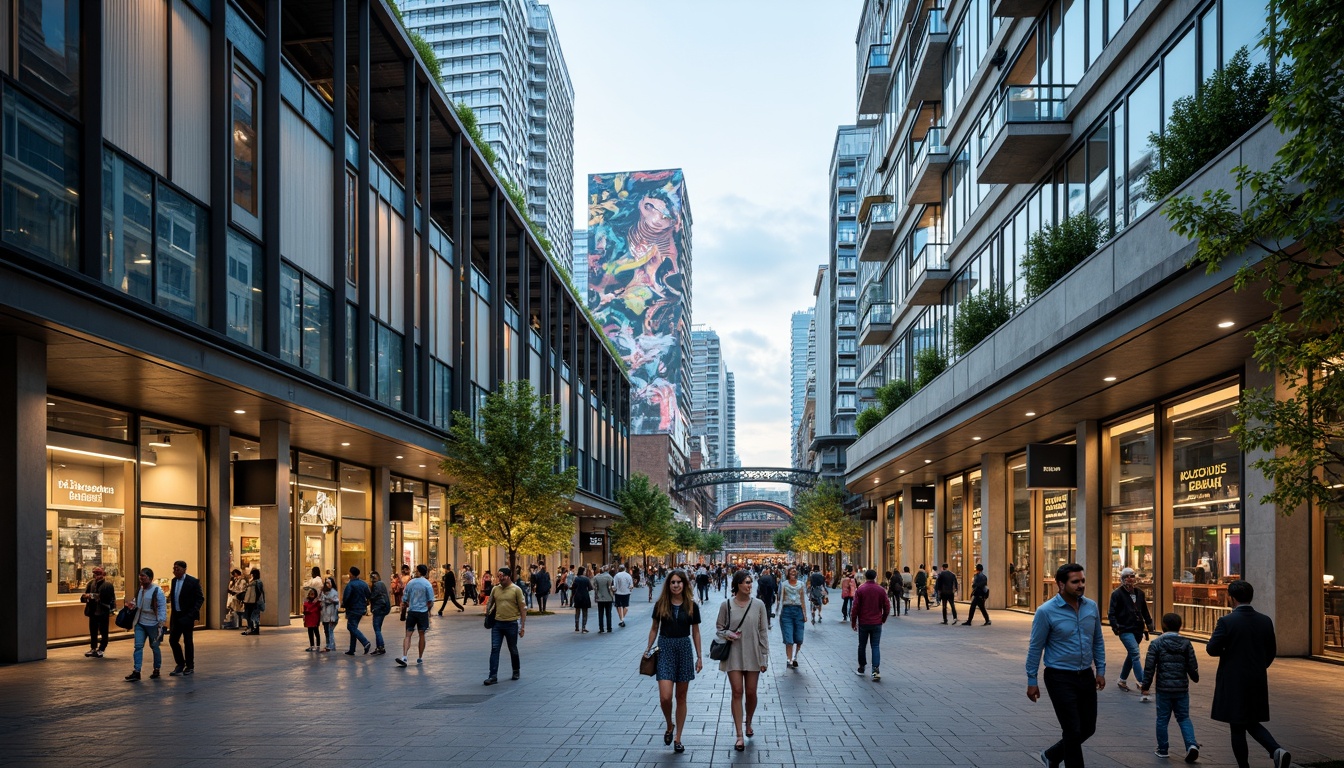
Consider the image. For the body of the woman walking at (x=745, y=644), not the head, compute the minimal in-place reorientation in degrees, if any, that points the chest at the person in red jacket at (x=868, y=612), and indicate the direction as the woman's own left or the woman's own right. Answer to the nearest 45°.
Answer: approximately 180°

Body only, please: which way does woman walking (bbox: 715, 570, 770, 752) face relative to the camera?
toward the camera

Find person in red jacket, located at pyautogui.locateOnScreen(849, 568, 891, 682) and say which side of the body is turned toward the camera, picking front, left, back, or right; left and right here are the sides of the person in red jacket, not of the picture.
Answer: back

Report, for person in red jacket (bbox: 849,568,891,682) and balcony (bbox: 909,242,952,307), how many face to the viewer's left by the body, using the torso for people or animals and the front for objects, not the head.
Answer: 1

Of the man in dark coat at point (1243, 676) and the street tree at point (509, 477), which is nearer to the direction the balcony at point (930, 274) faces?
the street tree

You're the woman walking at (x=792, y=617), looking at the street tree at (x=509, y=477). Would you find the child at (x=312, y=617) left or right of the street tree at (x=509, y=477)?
left

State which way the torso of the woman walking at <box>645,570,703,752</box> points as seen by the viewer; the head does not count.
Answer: toward the camera

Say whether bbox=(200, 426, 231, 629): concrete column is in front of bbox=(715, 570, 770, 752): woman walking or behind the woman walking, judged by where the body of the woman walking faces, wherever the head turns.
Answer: behind

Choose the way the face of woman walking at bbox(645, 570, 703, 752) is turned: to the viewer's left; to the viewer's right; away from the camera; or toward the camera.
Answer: toward the camera

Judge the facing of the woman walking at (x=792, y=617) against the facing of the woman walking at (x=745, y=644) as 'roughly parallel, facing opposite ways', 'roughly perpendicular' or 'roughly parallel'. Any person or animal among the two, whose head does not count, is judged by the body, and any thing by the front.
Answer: roughly parallel

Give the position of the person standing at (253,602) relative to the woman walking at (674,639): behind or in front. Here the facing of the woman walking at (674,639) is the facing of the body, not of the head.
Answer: behind

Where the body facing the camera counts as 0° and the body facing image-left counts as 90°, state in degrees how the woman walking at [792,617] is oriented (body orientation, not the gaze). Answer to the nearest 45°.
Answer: approximately 0°

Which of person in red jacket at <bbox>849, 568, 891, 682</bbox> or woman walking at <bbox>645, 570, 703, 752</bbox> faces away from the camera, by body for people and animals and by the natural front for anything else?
the person in red jacket

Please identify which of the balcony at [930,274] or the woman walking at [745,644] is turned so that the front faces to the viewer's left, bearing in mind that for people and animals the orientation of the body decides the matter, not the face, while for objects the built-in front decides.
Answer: the balcony

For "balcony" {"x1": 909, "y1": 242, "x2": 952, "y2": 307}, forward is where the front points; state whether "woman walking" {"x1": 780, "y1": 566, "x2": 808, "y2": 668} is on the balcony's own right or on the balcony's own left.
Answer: on the balcony's own left

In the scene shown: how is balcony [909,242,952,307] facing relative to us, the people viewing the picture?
facing to the left of the viewer
